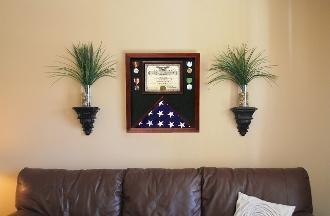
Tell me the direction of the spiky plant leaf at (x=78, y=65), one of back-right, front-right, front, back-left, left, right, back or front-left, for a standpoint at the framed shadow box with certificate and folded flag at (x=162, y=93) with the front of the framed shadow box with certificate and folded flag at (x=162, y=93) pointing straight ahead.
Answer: right

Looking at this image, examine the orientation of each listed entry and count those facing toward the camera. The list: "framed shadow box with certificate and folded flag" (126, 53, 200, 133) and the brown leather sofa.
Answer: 2

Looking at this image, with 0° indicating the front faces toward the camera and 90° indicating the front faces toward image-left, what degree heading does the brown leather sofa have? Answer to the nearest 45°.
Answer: approximately 0°
